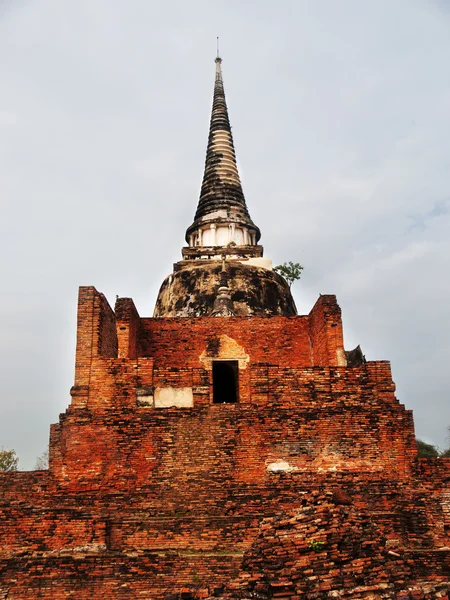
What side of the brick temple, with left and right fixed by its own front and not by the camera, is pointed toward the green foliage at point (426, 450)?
back

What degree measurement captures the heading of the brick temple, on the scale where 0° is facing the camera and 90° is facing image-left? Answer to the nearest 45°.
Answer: approximately 0°
